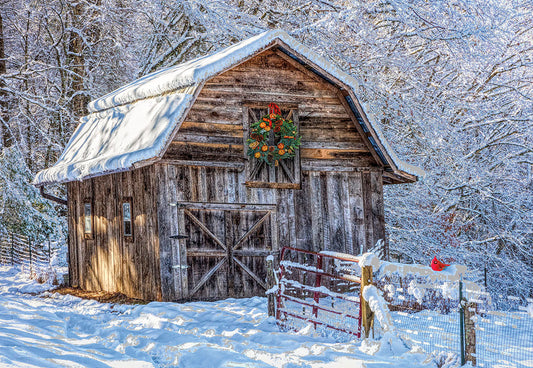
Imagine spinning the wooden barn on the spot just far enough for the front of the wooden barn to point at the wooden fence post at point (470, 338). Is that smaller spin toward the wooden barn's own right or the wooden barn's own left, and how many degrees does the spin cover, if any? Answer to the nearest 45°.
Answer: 0° — it already faces it

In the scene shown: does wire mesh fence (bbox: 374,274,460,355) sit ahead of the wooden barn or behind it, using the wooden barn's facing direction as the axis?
ahead

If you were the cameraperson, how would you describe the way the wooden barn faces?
facing the viewer and to the right of the viewer

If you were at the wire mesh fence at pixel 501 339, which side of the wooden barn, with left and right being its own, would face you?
front

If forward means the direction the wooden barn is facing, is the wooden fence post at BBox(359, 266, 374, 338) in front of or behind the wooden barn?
in front

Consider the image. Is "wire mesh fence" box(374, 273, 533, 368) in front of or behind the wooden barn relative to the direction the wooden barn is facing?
in front
